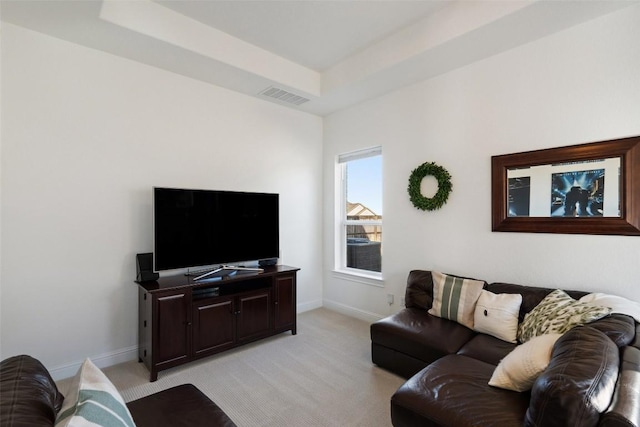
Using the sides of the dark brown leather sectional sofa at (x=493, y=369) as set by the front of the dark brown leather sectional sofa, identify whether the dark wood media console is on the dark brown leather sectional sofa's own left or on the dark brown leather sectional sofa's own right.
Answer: on the dark brown leather sectional sofa's own right

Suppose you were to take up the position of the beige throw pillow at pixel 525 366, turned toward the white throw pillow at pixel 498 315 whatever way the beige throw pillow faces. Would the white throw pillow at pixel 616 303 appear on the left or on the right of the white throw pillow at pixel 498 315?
right

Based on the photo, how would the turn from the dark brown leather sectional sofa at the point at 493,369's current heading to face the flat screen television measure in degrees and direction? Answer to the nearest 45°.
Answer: approximately 45° to its right

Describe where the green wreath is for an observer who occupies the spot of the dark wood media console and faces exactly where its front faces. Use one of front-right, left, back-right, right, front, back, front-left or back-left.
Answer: front-left

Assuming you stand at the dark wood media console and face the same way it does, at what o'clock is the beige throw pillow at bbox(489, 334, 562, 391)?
The beige throw pillow is roughly at 12 o'clock from the dark wood media console.

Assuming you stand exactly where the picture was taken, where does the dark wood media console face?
facing the viewer and to the right of the viewer

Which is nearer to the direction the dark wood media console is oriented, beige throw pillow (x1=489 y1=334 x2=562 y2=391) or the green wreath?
the beige throw pillow

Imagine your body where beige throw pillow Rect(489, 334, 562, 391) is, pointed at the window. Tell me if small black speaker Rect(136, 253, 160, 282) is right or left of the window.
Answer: left

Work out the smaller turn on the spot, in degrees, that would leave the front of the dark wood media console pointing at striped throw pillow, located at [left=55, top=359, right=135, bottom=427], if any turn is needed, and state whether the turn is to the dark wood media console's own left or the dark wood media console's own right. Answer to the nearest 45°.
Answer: approximately 45° to the dark wood media console's own right

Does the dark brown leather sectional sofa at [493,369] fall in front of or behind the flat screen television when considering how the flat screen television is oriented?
in front

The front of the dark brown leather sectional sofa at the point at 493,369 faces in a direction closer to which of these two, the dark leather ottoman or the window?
the dark leather ottoman

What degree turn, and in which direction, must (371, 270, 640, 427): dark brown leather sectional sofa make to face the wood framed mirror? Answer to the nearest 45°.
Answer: approximately 135° to its right

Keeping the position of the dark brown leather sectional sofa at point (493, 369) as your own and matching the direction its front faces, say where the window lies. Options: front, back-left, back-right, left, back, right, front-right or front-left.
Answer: right

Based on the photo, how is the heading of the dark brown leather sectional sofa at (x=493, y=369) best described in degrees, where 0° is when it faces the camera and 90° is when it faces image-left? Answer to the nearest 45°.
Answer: approximately 45°

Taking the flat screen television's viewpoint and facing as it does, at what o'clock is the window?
The window is roughly at 10 o'clock from the flat screen television.

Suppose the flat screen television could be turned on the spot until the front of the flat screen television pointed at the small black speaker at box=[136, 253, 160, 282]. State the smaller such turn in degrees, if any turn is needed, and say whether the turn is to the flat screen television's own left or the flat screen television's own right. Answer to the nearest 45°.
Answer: approximately 135° to the flat screen television's own right

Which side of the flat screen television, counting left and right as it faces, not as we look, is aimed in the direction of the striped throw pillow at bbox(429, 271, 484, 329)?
front

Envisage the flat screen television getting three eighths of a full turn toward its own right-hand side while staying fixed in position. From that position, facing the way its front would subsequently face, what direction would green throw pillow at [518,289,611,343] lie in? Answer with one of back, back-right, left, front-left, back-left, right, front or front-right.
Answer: back-left
